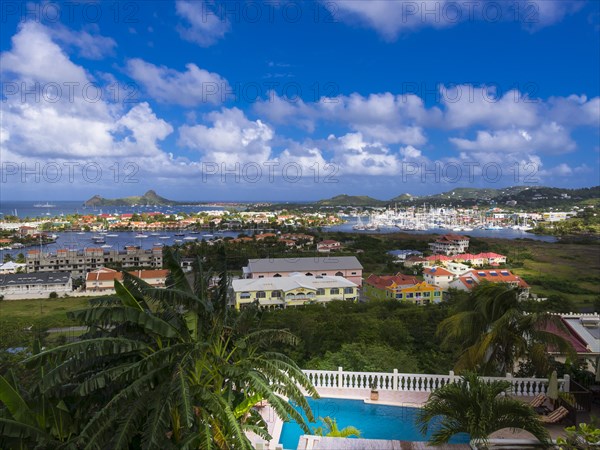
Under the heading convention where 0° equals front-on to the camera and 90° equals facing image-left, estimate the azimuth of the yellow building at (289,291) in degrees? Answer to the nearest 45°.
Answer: approximately 0°

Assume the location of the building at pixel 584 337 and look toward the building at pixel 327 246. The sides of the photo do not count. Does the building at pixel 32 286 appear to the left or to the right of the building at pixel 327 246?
left

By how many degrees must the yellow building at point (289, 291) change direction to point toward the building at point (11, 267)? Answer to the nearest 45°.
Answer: approximately 135° to its right

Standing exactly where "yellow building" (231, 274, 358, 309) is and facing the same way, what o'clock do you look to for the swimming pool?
The swimming pool is roughly at 12 o'clock from the yellow building.

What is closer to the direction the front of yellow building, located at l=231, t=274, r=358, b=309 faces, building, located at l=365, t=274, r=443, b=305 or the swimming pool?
the swimming pool

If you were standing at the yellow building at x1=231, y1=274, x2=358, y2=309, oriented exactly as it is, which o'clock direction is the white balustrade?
The white balustrade is roughly at 12 o'clock from the yellow building.

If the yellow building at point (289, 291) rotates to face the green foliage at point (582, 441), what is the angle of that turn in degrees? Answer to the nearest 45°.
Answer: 0° — it already faces it

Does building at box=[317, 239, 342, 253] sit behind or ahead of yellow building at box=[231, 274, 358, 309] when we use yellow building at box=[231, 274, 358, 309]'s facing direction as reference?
behind
